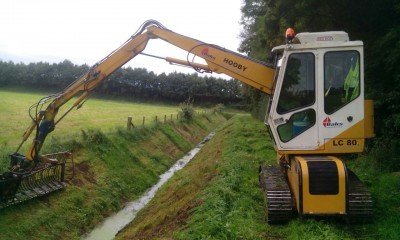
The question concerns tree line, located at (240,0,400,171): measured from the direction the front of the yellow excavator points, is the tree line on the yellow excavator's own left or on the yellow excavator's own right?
on the yellow excavator's own right

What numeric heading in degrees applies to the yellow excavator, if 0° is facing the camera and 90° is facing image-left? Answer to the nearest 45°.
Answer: approximately 90°
